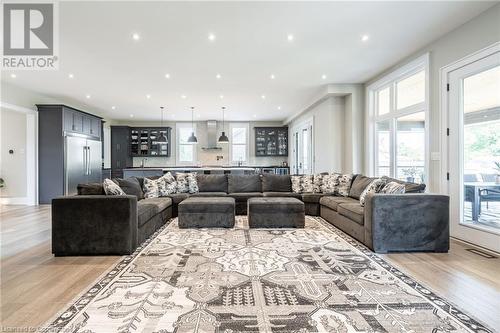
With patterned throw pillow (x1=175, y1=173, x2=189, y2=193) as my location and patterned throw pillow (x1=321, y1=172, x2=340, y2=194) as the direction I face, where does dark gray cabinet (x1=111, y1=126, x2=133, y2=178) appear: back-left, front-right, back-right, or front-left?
back-left

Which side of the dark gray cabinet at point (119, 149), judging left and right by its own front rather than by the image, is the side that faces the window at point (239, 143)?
left

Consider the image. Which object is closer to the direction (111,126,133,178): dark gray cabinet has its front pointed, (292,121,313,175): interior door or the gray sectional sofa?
the gray sectional sofa

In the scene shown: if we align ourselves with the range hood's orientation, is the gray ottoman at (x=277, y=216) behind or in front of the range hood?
in front

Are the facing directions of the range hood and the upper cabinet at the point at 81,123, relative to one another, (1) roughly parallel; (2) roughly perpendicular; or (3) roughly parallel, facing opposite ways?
roughly perpendicular

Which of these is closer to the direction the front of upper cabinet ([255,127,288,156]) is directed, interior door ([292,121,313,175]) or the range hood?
the interior door

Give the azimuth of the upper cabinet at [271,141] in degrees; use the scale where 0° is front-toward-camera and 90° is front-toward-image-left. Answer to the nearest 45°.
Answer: approximately 0°

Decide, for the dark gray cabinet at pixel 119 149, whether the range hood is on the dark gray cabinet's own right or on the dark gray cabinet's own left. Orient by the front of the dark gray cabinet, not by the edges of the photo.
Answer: on the dark gray cabinet's own left

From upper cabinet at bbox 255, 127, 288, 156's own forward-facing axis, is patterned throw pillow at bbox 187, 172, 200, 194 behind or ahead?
ahead

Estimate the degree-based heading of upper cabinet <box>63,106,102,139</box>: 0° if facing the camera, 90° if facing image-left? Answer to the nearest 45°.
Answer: approximately 315°

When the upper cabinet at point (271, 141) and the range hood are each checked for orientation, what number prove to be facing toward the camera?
2

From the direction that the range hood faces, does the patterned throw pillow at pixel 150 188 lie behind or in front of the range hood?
in front

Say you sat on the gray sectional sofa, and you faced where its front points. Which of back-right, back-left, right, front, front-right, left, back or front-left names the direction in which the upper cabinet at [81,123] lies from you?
back-right
